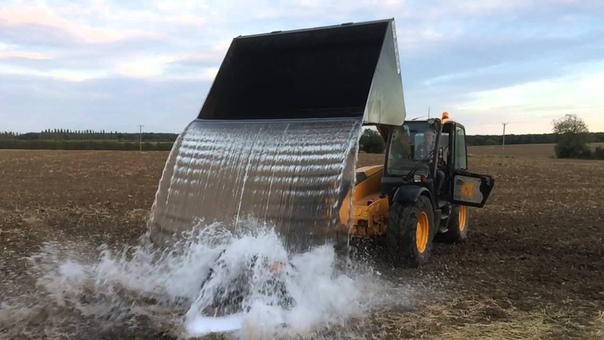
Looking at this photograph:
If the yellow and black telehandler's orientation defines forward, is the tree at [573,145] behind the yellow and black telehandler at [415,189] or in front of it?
behind

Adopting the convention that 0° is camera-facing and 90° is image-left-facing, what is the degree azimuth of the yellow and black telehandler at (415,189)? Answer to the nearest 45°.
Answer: approximately 45°
